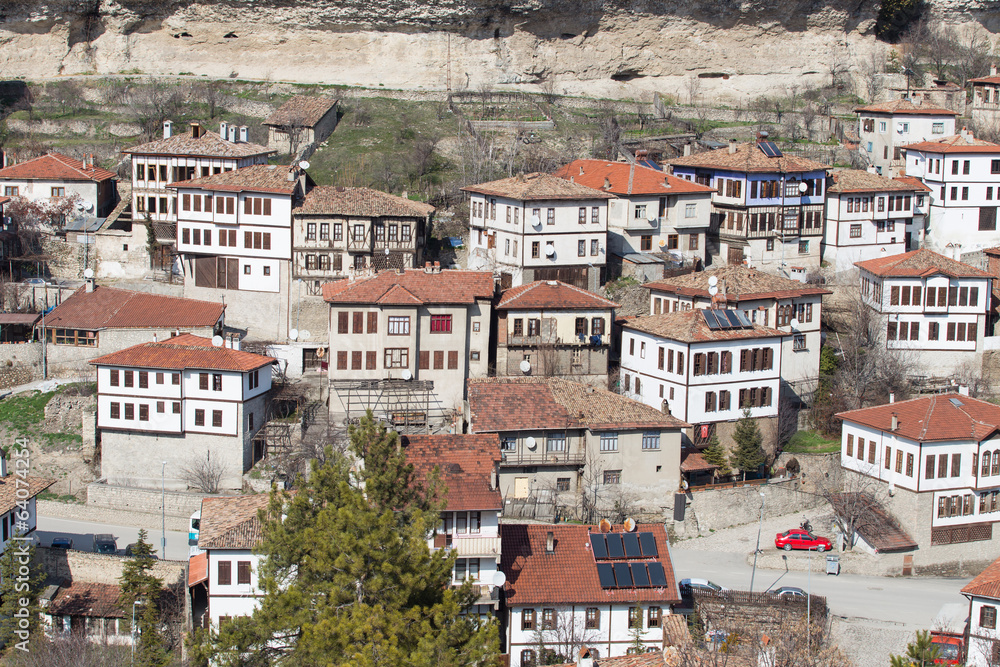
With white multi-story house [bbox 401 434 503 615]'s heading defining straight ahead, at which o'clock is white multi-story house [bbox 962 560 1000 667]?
white multi-story house [bbox 962 560 1000 667] is roughly at 9 o'clock from white multi-story house [bbox 401 434 503 615].

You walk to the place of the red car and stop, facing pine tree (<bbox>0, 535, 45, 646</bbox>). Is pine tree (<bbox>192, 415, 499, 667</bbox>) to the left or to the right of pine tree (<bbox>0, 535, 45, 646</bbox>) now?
left

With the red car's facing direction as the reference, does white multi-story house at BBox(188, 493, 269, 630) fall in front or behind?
behind

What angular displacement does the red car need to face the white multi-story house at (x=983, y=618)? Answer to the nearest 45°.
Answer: approximately 45° to its right

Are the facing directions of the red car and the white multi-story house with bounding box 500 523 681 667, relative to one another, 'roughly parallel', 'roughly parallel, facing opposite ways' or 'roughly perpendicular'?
roughly perpendicular

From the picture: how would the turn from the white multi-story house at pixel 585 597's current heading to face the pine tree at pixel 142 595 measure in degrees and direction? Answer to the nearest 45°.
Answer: approximately 90° to its right

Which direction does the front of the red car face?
to the viewer's right

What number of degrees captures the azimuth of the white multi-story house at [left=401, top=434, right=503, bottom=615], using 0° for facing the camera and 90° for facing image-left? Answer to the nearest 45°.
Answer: approximately 0°

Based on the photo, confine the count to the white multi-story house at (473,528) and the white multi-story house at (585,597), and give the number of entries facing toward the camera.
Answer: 2

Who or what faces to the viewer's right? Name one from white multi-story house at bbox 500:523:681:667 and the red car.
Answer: the red car

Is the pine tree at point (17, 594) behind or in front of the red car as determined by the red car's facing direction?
behind
